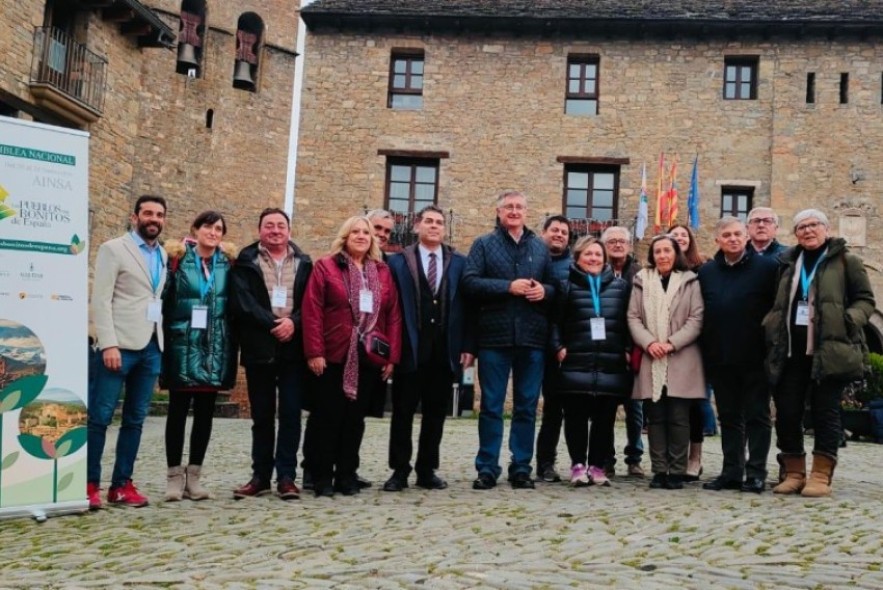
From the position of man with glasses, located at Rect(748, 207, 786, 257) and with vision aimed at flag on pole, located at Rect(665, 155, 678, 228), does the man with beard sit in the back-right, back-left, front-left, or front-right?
back-left

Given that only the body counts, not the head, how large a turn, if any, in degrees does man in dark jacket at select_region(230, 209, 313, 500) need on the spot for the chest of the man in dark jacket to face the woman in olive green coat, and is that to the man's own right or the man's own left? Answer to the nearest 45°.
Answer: approximately 90° to the man's own left

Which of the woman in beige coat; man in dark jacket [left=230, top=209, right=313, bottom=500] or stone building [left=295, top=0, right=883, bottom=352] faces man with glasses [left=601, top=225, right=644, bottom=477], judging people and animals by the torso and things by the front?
the stone building

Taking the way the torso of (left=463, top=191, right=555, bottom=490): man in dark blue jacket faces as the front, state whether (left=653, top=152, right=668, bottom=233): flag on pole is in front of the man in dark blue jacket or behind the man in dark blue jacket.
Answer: behind

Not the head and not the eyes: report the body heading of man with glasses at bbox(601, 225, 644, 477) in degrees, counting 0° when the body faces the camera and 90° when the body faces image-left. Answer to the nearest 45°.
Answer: approximately 0°

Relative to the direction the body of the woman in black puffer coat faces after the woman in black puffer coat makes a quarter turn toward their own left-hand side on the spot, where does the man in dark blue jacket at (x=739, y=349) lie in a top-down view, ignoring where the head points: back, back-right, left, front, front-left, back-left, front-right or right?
front
